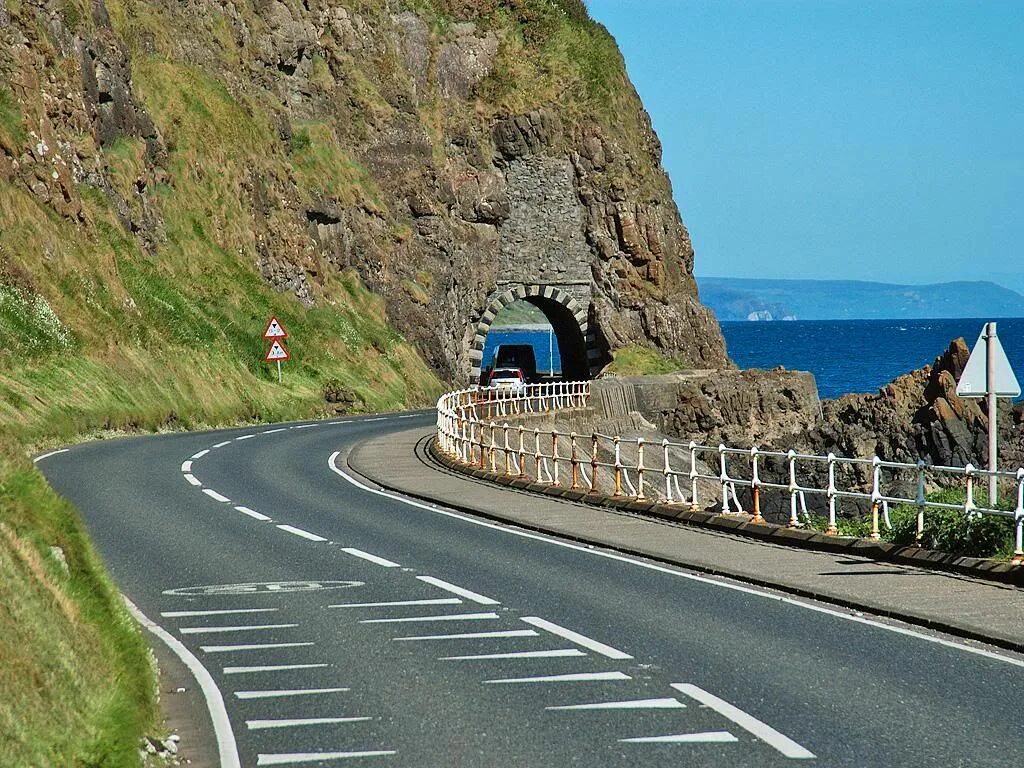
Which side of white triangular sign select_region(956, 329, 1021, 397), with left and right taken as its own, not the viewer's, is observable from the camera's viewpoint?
back
